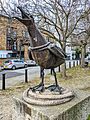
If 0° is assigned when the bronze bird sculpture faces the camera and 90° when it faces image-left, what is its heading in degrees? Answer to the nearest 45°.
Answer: approximately 45°

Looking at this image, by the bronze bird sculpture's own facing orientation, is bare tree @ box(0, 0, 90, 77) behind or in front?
behind

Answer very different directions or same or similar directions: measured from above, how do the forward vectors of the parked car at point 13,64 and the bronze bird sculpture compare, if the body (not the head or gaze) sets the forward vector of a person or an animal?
very different directions
